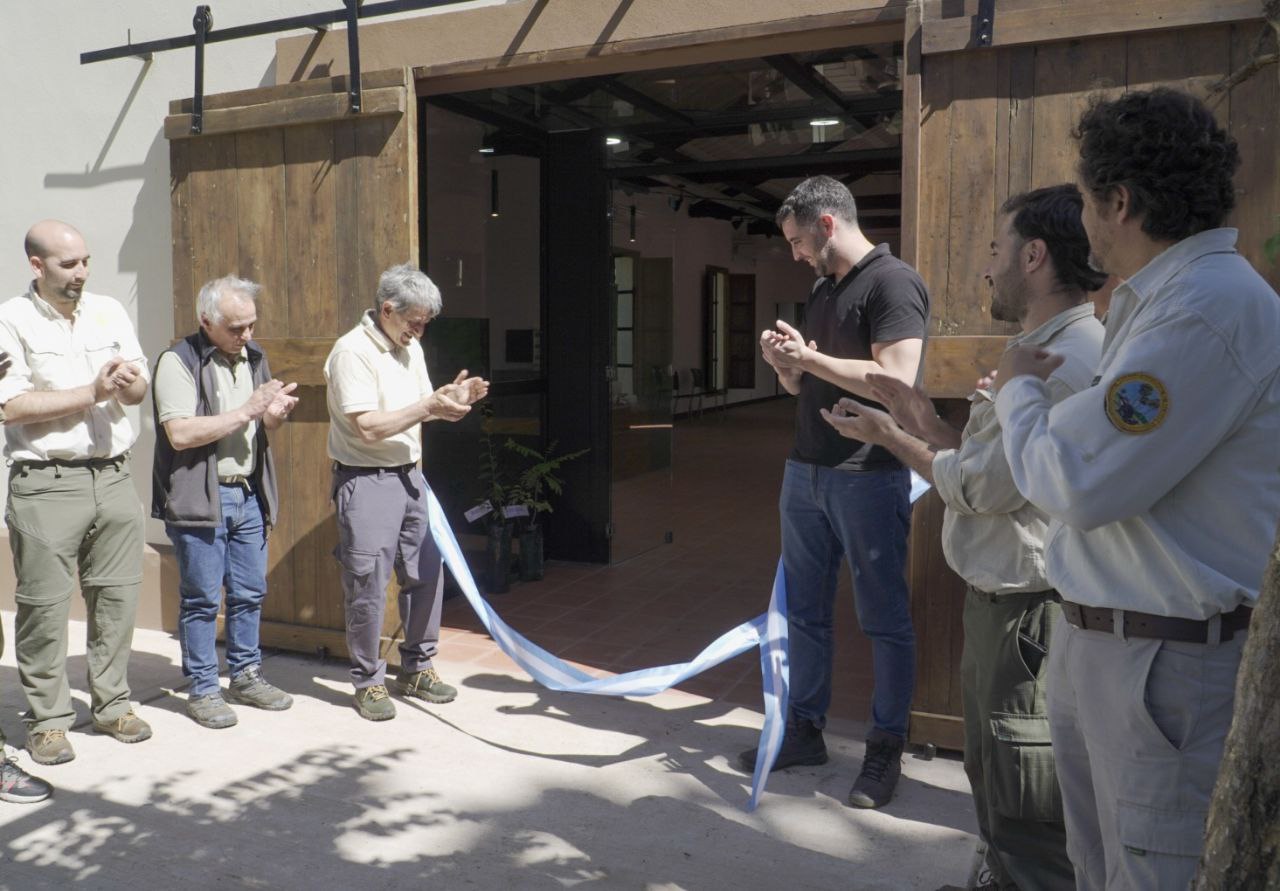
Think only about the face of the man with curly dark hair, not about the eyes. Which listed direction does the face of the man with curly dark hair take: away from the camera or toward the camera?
away from the camera

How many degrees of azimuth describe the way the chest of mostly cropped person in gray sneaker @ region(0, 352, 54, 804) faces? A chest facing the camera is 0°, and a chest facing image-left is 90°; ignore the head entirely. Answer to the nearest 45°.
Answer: approximately 270°

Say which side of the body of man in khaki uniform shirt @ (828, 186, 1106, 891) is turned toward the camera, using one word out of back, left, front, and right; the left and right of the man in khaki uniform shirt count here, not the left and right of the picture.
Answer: left

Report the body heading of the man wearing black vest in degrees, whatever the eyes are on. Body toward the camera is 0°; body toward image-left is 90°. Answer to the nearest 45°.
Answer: approximately 315°

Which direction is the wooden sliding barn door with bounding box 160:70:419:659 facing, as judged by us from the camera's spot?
facing the viewer and to the left of the viewer

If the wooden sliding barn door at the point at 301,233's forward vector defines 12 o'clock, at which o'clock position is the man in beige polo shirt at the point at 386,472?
The man in beige polo shirt is roughly at 10 o'clock from the wooden sliding barn door.

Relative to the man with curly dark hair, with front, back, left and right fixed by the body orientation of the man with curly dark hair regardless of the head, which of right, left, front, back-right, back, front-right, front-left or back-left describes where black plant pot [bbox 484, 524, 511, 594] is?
front-right

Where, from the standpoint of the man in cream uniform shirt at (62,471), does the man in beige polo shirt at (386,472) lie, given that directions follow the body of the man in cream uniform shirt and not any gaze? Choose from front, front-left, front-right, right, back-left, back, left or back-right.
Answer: front-left

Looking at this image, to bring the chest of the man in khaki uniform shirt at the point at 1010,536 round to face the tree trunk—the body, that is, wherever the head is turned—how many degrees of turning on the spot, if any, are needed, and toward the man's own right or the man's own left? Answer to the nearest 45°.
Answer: approximately 90° to the man's own left

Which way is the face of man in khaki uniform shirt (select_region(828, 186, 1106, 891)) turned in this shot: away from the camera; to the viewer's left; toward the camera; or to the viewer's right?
to the viewer's left

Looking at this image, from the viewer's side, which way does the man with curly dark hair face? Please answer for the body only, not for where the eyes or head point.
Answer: to the viewer's left

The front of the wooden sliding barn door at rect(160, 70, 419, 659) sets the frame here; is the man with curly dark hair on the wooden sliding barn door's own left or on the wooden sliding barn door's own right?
on the wooden sliding barn door's own left

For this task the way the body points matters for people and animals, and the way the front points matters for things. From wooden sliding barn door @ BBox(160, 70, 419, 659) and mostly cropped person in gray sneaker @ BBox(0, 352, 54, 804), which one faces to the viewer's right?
the mostly cropped person in gray sneaker

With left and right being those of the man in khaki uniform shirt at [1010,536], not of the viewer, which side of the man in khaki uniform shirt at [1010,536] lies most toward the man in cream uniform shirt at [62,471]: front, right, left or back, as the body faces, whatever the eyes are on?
front

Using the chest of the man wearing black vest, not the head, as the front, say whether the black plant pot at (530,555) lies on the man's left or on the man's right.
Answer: on the man's left
